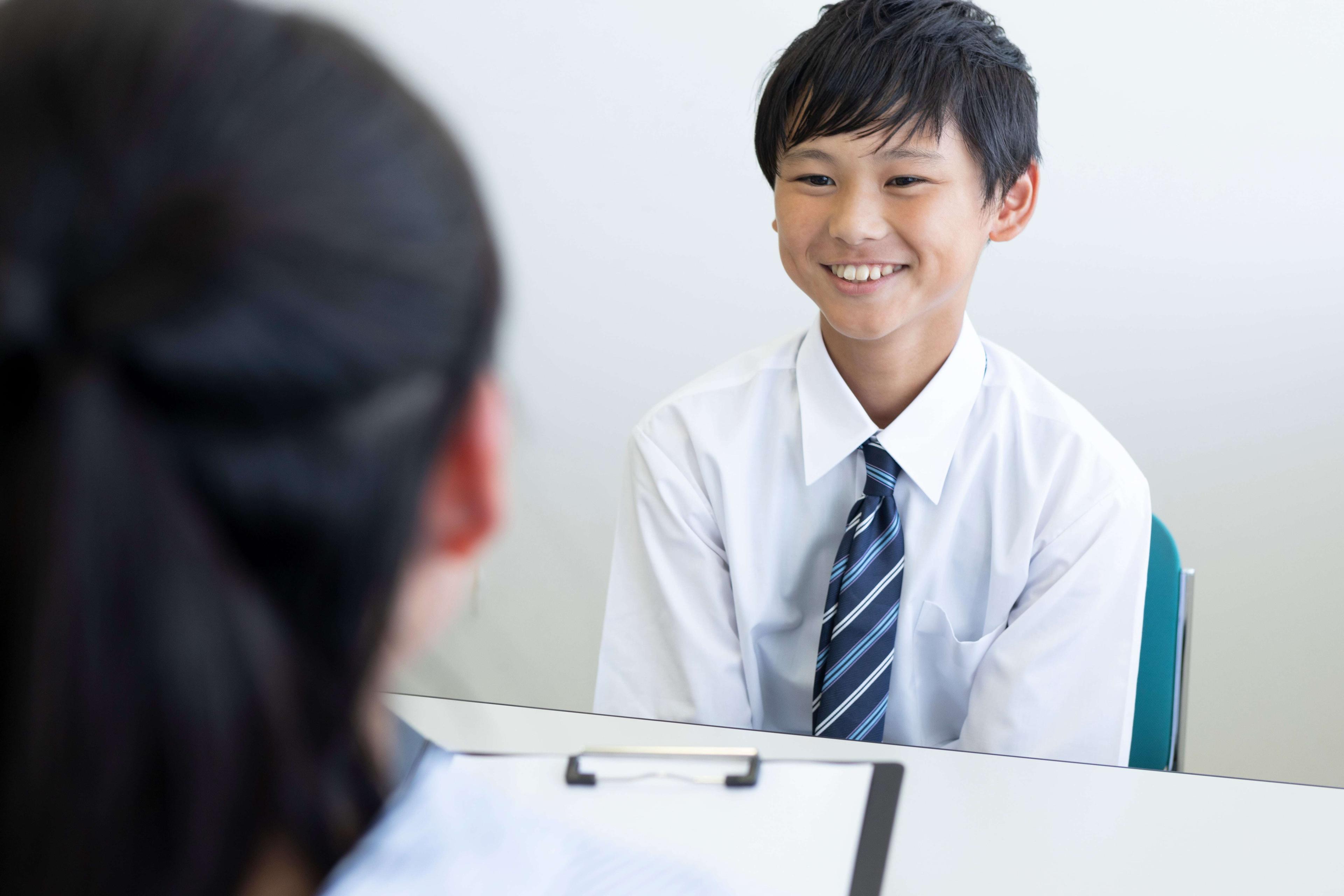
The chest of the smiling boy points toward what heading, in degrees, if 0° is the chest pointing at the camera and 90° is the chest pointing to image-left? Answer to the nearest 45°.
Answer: approximately 0°

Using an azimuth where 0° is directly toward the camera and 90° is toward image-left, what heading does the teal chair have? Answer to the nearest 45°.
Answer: approximately 45°

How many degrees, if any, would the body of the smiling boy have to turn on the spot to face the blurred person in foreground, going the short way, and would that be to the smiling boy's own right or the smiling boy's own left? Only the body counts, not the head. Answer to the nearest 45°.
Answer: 0° — they already face them

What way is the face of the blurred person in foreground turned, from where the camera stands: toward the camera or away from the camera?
away from the camera
